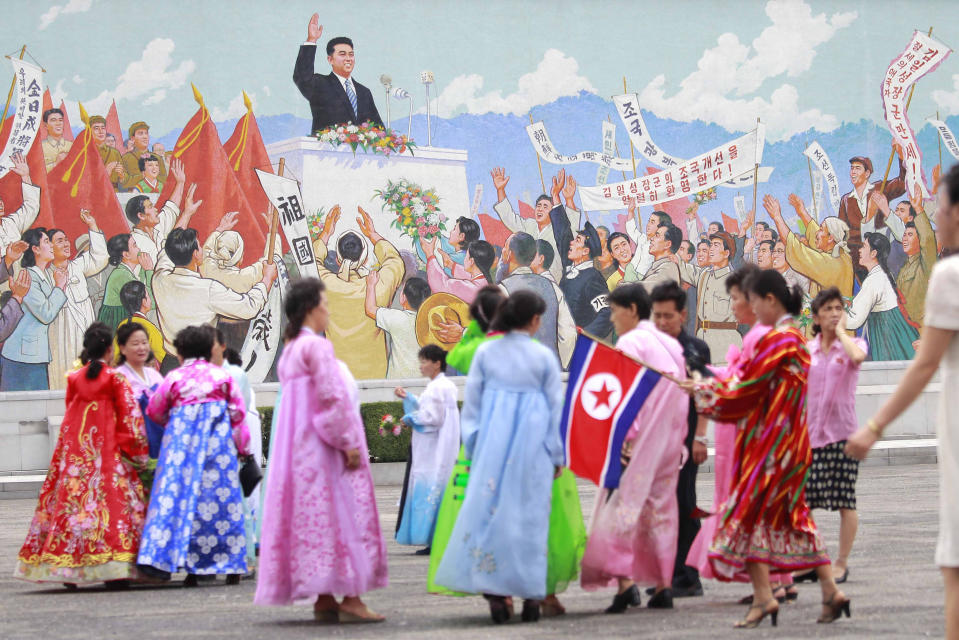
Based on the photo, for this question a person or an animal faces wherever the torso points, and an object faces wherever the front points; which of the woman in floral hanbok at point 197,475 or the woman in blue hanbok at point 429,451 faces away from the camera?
the woman in floral hanbok

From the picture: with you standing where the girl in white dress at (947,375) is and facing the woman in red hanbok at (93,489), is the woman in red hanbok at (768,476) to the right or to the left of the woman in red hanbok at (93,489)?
right

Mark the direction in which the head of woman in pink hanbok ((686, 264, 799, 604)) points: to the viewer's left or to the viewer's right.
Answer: to the viewer's left

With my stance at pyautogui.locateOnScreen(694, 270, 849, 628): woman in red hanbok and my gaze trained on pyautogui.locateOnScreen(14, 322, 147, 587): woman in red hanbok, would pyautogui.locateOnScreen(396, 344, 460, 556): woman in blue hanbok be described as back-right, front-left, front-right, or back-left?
front-right

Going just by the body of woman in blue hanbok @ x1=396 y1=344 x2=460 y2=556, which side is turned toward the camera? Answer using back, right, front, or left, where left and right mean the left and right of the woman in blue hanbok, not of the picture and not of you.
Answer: left

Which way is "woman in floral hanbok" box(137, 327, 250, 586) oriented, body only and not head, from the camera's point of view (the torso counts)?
away from the camera

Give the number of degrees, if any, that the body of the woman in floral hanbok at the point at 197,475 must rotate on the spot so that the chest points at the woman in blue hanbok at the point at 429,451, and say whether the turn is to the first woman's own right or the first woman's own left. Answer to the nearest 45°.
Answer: approximately 45° to the first woman's own right
